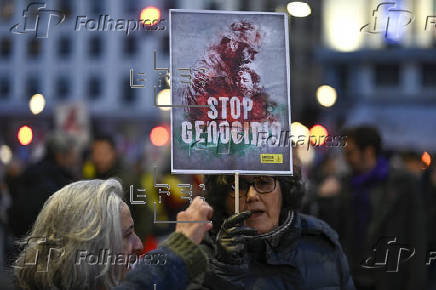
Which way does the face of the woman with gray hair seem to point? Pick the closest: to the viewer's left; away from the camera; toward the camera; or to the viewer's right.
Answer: to the viewer's right

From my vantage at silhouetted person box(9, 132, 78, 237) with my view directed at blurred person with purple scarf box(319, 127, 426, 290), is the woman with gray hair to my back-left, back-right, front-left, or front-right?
front-right

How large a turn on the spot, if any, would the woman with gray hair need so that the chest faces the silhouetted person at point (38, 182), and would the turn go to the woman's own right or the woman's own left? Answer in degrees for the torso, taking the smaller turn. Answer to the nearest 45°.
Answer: approximately 90° to the woman's own left

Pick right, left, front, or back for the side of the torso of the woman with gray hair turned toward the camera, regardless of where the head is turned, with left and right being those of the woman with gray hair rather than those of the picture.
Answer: right

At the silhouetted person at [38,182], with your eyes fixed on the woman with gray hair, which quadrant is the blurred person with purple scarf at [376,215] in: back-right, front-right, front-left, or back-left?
front-left

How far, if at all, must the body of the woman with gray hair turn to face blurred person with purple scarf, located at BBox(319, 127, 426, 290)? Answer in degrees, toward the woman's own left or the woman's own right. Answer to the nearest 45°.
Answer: approximately 45° to the woman's own left
